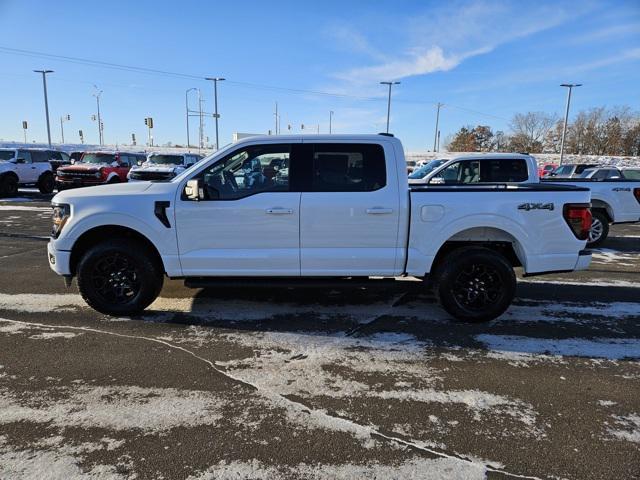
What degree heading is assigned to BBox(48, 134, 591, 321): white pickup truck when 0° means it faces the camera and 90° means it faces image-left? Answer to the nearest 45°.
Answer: approximately 90°

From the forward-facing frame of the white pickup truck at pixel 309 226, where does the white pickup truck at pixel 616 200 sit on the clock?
the white pickup truck at pixel 616 200 is roughly at 5 o'clock from the white pickup truck at pixel 309 226.

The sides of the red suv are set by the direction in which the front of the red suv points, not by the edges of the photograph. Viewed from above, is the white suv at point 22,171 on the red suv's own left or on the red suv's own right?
on the red suv's own right

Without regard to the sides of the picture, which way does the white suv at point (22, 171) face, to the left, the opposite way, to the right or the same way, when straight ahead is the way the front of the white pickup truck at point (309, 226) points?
to the left
